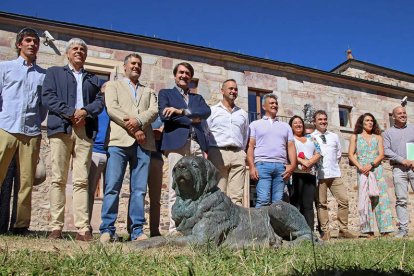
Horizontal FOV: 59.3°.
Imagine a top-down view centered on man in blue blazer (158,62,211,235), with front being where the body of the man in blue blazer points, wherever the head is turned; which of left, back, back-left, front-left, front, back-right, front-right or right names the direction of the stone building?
back

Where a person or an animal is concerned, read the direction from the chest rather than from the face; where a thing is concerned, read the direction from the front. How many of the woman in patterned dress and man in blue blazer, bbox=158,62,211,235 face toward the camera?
2

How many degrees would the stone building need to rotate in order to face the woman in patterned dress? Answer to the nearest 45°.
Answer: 0° — it already faces them

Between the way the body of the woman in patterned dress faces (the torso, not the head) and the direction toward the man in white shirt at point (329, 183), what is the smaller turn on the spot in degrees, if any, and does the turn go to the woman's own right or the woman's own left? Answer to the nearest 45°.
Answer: approximately 90° to the woman's own right

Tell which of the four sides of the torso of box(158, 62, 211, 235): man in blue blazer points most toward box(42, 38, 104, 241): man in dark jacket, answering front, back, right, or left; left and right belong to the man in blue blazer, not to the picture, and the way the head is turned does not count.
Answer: right

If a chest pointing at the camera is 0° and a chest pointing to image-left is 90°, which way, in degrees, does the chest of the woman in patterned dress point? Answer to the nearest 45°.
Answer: approximately 0°

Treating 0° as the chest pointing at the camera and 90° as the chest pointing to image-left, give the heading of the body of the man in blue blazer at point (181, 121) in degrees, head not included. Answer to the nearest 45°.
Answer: approximately 0°

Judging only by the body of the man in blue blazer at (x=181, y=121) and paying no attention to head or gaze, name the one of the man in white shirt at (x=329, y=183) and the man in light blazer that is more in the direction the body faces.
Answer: the man in light blazer

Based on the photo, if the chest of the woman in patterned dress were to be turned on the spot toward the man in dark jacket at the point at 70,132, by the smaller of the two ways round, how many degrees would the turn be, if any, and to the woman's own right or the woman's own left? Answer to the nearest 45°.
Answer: approximately 45° to the woman's own right

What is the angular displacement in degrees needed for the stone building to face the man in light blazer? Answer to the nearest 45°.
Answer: approximately 45° to its right

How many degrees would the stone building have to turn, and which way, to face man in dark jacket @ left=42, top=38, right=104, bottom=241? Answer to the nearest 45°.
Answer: approximately 45° to its right
